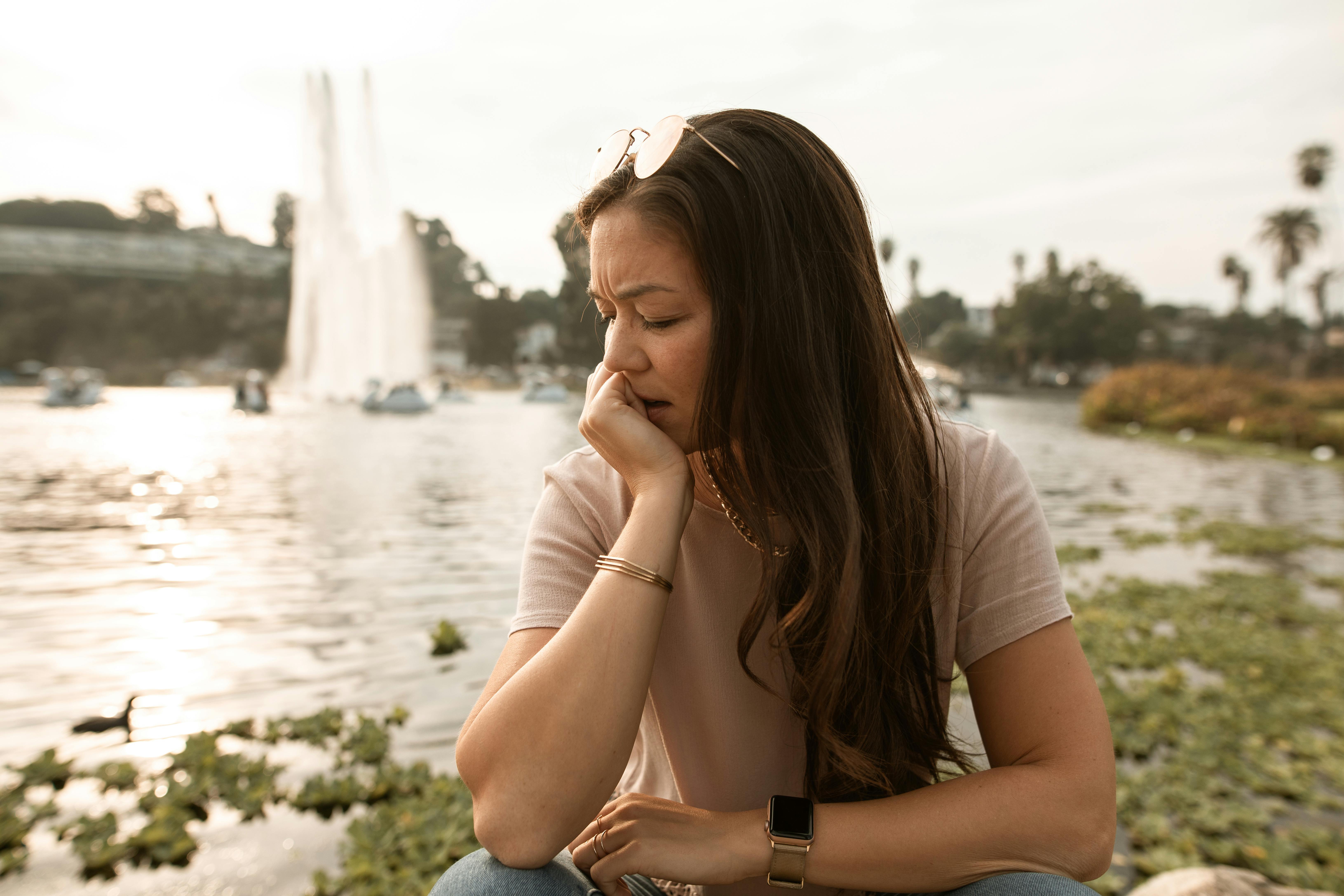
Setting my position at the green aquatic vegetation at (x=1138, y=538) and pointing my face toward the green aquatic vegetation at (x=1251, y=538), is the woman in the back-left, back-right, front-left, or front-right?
back-right

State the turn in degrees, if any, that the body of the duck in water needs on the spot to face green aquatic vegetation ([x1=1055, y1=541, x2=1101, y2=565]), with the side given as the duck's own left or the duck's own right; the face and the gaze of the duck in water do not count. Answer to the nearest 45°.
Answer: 0° — it already faces it

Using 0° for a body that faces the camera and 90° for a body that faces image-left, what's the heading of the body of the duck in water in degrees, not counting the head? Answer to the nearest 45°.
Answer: approximately 270°

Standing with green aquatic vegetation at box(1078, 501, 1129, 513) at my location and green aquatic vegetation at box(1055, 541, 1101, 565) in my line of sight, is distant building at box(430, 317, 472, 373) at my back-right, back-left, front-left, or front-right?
back-right

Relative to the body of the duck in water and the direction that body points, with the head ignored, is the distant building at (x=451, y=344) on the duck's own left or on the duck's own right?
on the duck's own left

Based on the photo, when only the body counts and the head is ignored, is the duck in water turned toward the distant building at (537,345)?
no

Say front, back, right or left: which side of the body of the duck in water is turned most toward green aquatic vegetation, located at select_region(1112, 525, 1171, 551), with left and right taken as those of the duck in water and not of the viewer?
front

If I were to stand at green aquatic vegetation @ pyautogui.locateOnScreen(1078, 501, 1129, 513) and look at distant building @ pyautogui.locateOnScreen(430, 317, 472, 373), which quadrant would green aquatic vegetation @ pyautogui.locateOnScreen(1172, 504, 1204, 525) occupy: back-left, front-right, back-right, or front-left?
back-right

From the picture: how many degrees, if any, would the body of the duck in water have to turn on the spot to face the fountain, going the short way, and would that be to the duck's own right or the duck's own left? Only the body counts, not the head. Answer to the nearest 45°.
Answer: approximately 90° to the duck's own left

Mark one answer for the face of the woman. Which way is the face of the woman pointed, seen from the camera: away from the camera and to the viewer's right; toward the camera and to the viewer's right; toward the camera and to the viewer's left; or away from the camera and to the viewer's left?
toward the camera and to the viewer's left

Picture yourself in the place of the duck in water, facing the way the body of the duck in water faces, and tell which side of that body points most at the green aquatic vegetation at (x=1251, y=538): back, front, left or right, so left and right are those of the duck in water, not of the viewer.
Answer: front

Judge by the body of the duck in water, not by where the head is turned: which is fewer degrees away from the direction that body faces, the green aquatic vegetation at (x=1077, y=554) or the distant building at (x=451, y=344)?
the green aquatic vegetation
